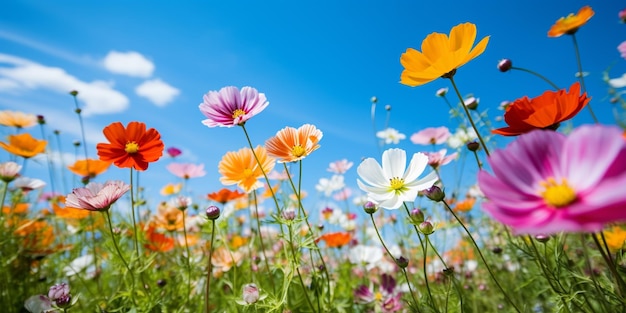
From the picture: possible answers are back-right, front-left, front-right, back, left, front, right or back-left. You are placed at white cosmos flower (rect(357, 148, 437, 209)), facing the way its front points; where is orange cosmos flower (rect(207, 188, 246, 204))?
back-right

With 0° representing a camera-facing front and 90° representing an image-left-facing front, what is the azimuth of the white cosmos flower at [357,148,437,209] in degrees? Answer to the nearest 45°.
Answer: approximately 0°

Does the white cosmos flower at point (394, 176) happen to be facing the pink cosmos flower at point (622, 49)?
no

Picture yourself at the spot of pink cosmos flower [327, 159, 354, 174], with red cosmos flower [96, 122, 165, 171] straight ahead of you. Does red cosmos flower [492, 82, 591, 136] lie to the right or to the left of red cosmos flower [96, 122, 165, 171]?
left

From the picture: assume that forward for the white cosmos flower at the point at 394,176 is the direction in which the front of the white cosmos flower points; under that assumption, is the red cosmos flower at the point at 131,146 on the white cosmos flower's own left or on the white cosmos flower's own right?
on the white cosmos flower's own right

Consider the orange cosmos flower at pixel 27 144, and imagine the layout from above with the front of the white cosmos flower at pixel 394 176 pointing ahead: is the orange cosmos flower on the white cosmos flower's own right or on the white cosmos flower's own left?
on the white cosmos flower's own right

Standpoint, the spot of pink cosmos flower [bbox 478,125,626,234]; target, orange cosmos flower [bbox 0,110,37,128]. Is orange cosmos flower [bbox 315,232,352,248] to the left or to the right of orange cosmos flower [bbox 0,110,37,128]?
right

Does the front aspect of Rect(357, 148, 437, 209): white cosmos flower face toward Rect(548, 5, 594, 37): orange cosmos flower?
no

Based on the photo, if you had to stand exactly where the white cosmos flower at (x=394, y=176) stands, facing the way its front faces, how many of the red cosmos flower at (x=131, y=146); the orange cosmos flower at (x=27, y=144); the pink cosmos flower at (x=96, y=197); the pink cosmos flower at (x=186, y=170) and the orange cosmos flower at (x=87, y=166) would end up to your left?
0

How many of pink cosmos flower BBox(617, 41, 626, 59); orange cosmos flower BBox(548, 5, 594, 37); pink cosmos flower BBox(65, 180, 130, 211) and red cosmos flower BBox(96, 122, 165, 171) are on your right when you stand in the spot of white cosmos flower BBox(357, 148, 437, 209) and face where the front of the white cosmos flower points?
2

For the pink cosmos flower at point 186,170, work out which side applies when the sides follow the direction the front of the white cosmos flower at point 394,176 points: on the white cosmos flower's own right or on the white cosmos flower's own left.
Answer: on the white cosmos flower's own right

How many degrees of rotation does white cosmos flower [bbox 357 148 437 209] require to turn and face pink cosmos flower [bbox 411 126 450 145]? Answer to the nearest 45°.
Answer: approximately 180°

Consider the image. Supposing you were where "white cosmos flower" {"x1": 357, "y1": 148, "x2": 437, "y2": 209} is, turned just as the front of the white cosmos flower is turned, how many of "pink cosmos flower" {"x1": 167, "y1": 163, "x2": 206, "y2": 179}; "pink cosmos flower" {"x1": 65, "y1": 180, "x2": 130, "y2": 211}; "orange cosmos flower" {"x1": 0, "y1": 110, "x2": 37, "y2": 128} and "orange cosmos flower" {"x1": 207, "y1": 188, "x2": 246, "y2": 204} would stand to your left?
0

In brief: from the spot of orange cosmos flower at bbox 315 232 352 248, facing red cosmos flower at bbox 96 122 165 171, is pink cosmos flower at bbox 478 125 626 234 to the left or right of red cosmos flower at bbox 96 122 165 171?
left
